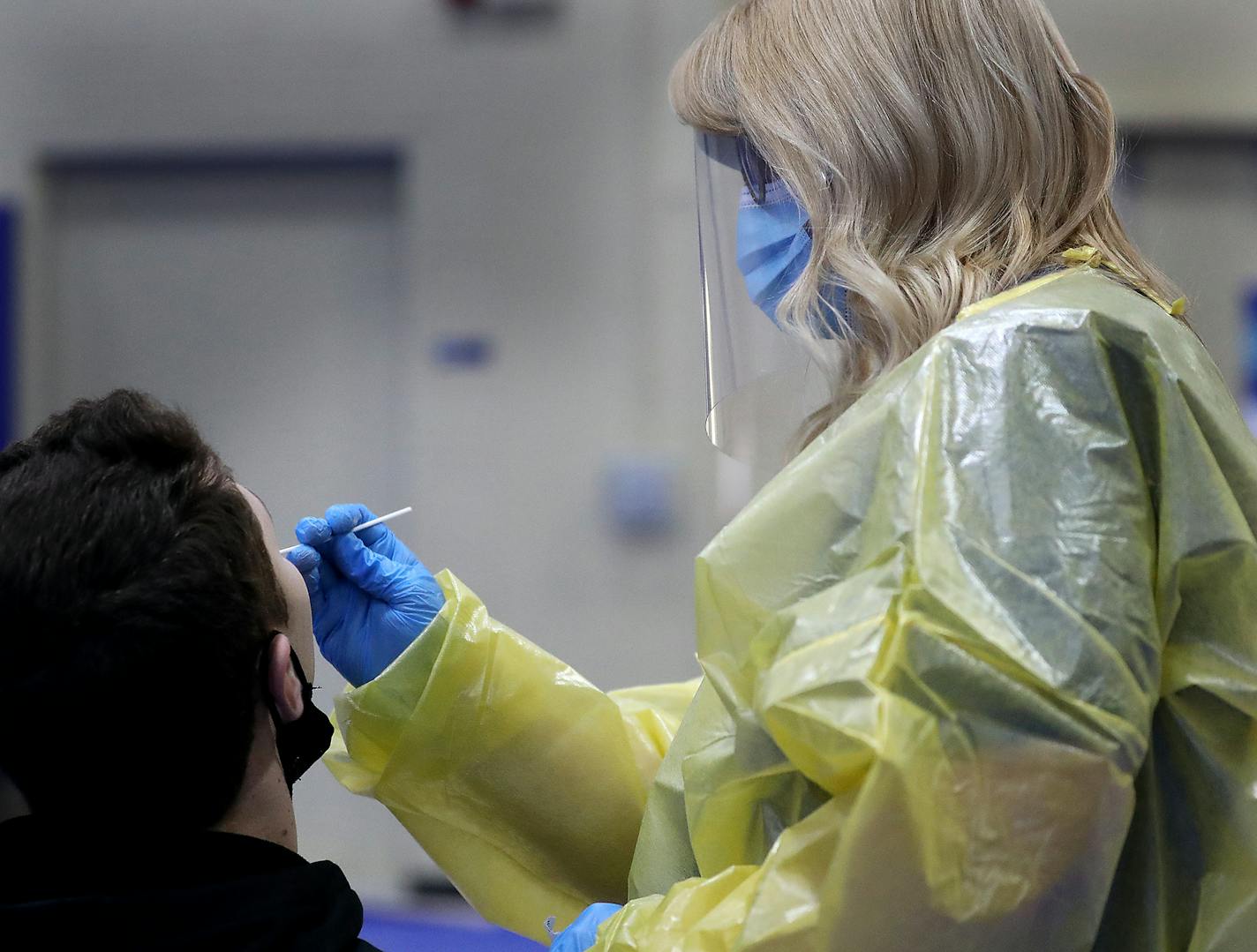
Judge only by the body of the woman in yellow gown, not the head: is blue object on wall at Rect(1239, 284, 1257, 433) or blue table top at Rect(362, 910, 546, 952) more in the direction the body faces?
the blue table top

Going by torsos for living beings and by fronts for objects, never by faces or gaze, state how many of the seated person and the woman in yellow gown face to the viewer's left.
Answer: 1

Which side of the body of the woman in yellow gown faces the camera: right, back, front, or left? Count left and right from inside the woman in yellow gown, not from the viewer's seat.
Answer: left

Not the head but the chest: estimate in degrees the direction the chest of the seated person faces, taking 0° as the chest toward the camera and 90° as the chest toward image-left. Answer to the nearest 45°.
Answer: approximately 225°

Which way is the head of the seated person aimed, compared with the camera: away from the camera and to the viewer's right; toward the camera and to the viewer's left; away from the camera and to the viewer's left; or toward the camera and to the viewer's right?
away from the camera and to the viewer's right

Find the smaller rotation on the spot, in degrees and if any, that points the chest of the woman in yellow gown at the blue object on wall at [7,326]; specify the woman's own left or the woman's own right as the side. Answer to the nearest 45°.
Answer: approximately 45° to the woman's own right

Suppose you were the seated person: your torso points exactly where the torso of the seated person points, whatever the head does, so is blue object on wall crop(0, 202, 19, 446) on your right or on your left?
on your left
